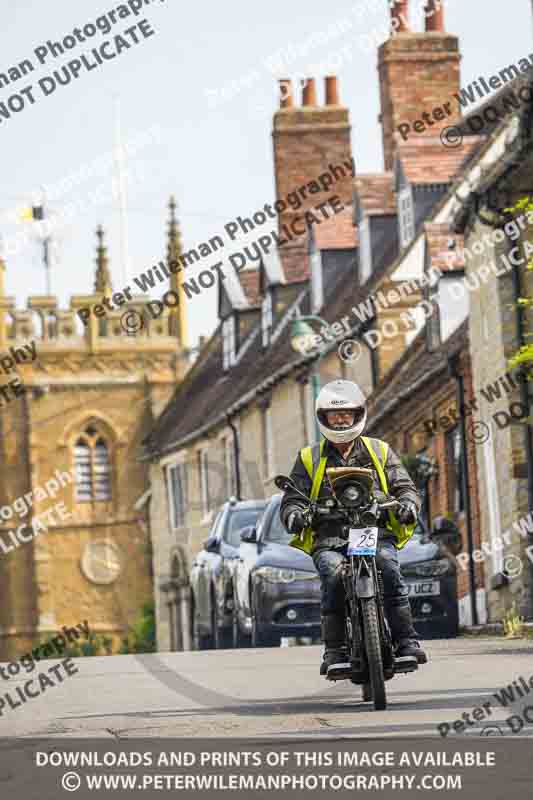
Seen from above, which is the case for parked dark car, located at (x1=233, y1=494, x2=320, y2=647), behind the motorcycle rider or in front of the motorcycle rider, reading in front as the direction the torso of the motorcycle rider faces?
behind

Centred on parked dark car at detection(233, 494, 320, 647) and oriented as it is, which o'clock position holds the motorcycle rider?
The motorcycle rider is roughly at 12 o'clock from the parked dark car.

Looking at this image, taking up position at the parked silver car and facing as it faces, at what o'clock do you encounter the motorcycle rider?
The motorcycle rider is roughly at 12 o'clock from the parked silver car.

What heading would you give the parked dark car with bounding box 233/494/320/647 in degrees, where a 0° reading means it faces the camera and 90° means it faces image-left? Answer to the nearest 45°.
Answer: approximately 0°

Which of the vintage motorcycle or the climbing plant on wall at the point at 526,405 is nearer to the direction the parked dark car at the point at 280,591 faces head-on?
the vintage motorcycle

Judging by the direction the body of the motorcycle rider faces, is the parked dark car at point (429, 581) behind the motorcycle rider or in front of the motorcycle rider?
behind
